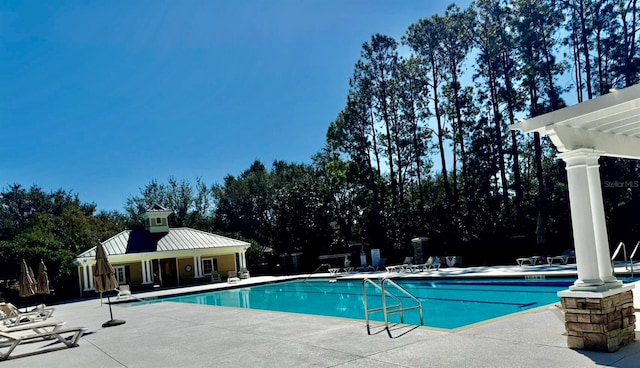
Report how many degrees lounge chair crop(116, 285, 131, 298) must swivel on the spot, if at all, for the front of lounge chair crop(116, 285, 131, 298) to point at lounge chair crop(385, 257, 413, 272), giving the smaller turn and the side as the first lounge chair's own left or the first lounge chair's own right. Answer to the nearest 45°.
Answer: approximately 45° to the first lounge chair's own left

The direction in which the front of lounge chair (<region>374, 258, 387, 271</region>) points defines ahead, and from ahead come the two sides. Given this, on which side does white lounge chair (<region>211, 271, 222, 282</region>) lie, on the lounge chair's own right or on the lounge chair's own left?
on the lounge chair's own right

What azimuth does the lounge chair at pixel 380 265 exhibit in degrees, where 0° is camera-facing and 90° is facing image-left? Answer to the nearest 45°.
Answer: approximately 45°

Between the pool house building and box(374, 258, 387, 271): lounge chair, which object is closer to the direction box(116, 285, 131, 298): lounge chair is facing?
the lounge chair

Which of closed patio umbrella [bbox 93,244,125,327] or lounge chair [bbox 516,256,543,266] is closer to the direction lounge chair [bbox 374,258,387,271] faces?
the closed patio umbrella

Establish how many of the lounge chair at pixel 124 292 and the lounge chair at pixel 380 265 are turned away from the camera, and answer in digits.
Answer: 0
